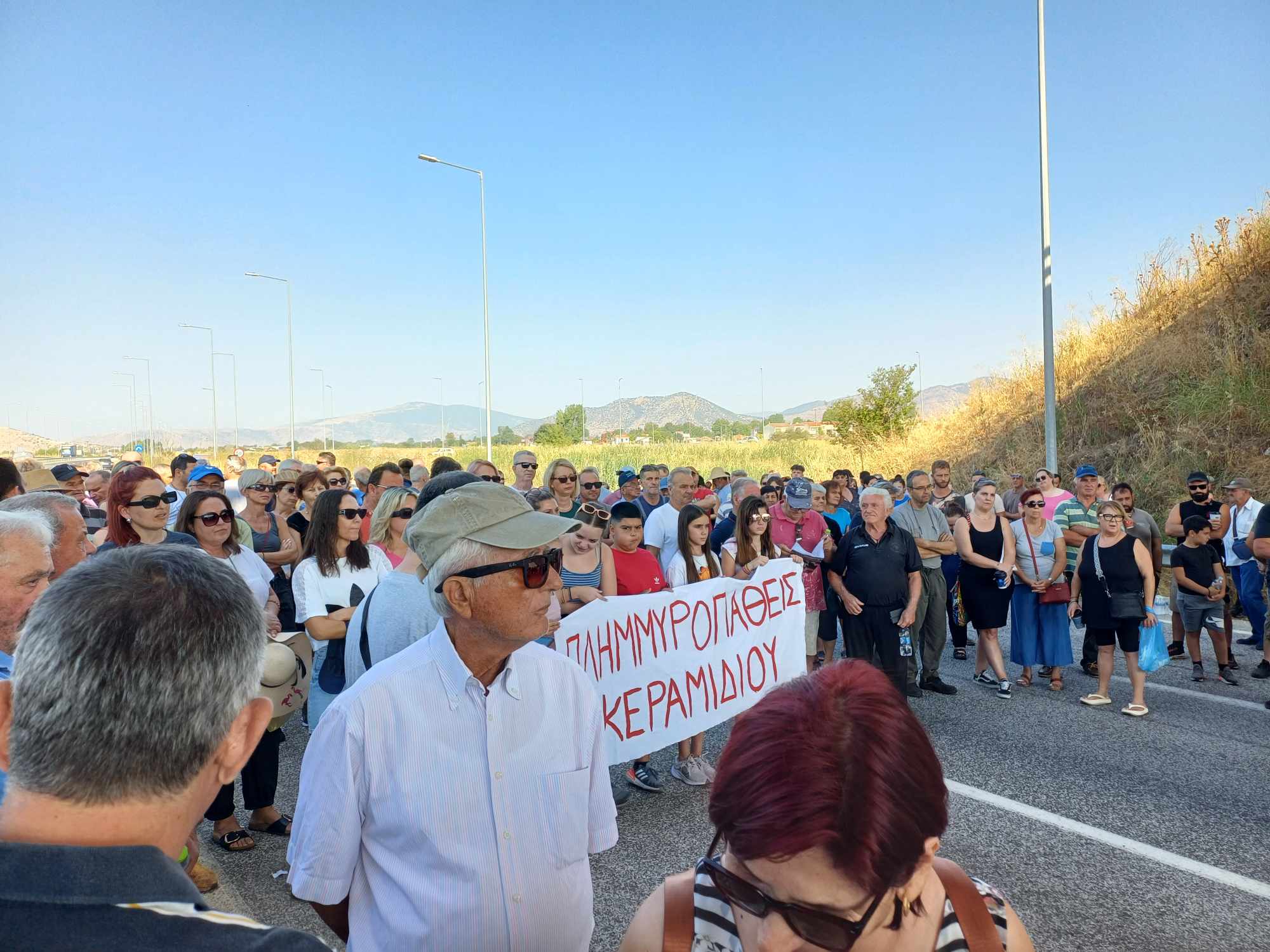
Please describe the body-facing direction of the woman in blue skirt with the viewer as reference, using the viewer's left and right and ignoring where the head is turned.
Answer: facing the viewer

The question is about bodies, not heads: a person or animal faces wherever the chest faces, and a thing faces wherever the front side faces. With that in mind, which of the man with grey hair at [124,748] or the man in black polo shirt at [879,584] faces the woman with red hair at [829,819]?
the man in black polo shirt

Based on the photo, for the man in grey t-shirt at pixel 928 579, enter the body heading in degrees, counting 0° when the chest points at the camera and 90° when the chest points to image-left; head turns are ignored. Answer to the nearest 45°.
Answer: approximately 315°

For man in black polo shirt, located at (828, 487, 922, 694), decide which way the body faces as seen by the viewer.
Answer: toward the camera

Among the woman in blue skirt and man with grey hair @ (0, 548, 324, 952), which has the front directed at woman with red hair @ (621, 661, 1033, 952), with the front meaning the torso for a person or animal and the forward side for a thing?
the woman in blue skirt

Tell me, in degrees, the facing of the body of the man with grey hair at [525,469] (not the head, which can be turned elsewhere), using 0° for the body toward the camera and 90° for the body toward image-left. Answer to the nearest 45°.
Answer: approximately 315°

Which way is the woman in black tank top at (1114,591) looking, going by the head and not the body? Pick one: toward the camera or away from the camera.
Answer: toward the camera

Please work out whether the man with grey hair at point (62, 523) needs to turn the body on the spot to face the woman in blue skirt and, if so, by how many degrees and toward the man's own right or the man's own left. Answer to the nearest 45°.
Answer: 0° — they already face them

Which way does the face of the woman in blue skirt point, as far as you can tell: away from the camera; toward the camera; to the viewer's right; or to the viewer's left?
toward the camera

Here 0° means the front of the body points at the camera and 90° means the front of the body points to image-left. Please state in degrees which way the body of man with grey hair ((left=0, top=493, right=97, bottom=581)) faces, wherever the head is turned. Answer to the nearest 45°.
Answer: approximately 270°

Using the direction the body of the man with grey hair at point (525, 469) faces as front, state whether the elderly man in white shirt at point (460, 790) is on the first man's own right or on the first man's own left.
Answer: on the first man's own right

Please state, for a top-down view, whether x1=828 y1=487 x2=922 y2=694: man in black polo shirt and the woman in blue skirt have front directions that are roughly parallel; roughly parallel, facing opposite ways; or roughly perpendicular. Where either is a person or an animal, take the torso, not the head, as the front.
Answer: roughly parallel

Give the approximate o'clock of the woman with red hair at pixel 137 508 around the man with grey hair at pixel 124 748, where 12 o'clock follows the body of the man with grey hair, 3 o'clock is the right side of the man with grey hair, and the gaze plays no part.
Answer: The woman with red hair is roughly at 12 o'clock from the man with grey hair.

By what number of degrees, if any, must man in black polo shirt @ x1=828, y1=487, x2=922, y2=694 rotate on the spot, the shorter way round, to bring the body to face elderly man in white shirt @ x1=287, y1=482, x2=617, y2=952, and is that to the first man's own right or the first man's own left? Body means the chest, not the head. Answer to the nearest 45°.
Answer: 0° — they already face them

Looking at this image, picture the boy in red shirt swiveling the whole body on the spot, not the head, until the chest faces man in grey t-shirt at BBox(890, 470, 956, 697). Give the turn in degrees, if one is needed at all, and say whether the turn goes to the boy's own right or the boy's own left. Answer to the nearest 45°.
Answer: approximately 90° to the boy's own left

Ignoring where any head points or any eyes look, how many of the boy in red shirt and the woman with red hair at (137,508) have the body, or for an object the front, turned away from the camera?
0

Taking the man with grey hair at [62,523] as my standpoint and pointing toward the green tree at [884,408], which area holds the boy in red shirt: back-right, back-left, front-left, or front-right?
front-right

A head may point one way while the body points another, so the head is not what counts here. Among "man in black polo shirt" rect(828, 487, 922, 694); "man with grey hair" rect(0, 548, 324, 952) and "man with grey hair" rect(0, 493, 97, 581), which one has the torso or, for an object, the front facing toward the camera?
the man in black polo shirt
